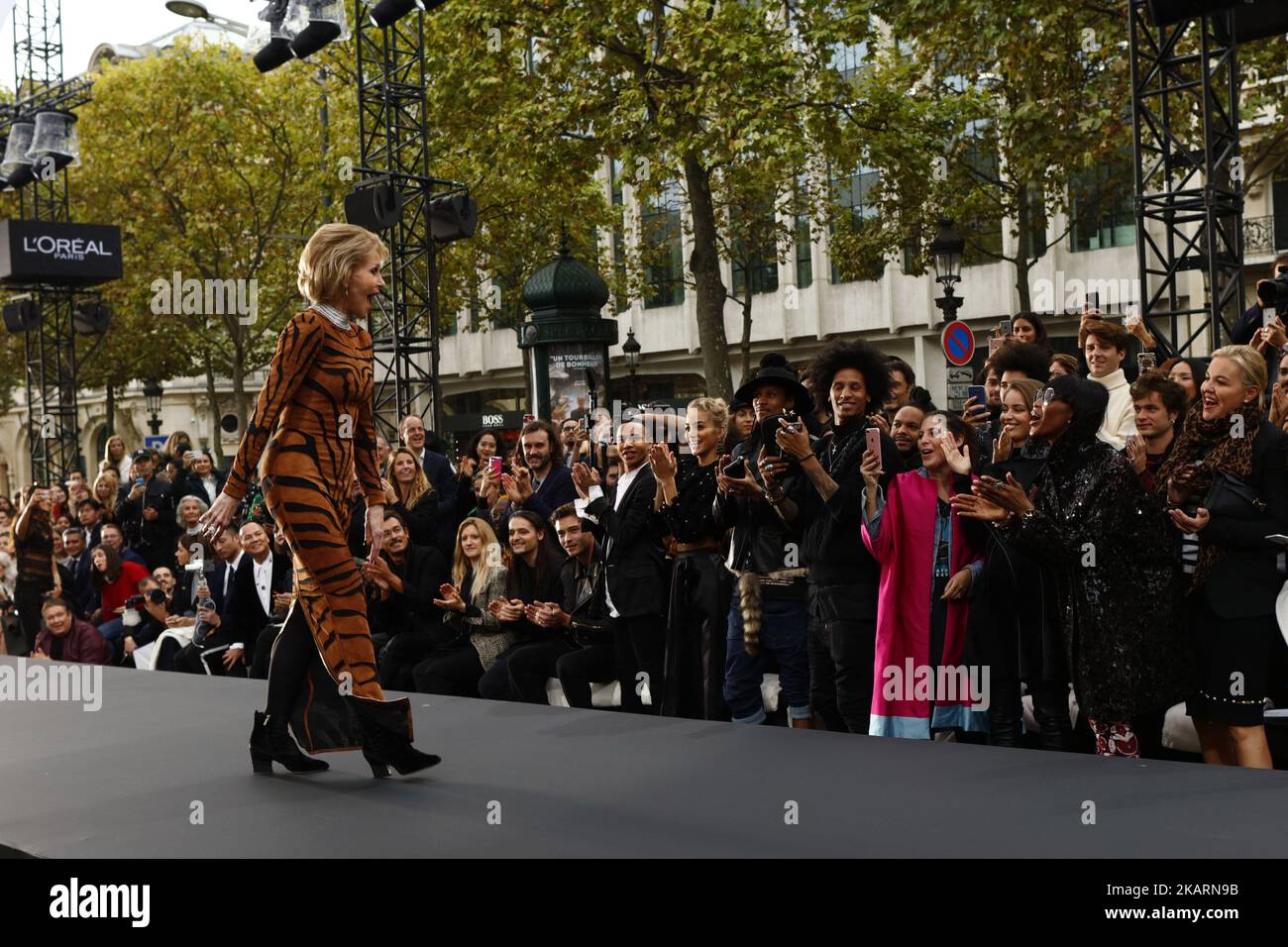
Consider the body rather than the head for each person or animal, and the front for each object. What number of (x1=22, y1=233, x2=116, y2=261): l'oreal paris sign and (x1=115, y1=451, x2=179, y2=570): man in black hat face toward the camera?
2

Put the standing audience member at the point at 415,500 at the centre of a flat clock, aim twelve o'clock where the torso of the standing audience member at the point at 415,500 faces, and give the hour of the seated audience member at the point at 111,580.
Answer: the seated audience member at the point at 111,580 is roughly at 3 o'clock from the standing audience member at the point at 415,500.

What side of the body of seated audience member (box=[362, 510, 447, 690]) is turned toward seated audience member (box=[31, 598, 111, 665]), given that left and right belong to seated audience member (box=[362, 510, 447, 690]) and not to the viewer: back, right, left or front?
right

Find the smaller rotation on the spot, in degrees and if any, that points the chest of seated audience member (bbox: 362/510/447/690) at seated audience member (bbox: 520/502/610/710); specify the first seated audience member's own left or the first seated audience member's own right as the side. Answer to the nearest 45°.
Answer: approximately 90° to the first seated audience member's own left

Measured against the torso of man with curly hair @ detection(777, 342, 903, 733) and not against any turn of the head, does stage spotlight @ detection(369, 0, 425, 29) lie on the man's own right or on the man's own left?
on the man's own right

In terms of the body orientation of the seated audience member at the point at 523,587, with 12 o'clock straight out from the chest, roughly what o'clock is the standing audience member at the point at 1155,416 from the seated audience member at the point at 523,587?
the standing audience member at the point at 1155,416 is roughly at 9 o'clock from the seated audience member at the point at 523,587.

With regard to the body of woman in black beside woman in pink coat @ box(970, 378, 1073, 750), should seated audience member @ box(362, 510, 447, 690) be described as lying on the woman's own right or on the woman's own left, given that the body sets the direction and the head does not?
on the woman's own right

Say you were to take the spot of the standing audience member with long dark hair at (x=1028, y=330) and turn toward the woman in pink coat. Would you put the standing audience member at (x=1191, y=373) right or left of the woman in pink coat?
left

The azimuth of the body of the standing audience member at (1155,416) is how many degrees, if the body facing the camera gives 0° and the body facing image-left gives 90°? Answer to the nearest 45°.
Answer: approximately 45°

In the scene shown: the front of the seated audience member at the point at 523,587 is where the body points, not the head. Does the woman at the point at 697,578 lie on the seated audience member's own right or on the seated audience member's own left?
on the seated audience member's own left
